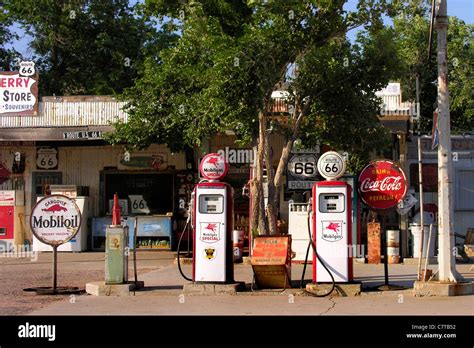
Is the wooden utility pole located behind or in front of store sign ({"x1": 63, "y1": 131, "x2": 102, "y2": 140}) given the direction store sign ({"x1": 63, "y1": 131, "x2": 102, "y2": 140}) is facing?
in front

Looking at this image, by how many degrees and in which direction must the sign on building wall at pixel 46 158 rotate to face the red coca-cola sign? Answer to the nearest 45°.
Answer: approximately 45° to its left

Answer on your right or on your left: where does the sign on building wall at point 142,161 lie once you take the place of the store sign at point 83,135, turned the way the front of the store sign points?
on your left

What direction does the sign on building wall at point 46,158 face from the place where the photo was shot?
facing the viewer

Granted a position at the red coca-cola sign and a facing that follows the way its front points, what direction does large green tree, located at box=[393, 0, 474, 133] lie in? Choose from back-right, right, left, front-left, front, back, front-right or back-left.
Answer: back

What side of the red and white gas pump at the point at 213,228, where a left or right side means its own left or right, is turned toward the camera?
front

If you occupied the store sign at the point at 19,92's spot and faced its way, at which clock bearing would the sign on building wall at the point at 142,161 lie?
The sign on building wall is roughly at 9 o'clock from the store sign.

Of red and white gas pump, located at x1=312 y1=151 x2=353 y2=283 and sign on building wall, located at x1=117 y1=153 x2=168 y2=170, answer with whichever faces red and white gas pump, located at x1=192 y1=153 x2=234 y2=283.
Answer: the sign on building wall

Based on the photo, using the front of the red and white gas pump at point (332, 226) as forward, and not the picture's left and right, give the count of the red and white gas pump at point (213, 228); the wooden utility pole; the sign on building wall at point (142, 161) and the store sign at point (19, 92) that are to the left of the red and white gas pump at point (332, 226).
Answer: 1

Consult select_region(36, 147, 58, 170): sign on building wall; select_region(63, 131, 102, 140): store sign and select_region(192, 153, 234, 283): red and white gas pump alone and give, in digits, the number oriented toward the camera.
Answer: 3

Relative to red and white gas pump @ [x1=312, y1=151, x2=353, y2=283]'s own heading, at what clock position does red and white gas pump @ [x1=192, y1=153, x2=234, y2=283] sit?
red and white gas pump @ [x1=192, y1=153, x2=234, y2=283] is roughly at 3 o'clock from red and white gas pump @ [x1=312, y1=151, x2=353, y2=283].

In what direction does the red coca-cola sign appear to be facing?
toward the camera

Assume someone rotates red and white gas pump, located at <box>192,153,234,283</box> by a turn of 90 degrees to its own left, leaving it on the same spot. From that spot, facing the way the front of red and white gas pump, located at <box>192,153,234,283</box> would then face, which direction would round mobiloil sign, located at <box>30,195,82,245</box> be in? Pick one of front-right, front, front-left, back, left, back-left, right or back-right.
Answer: back

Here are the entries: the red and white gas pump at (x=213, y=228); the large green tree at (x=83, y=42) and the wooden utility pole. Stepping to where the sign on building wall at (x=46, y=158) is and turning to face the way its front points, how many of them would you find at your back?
1

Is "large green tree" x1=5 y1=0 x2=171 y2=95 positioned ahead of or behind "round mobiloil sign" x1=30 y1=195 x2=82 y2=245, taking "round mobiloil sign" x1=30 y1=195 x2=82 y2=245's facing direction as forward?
behind
